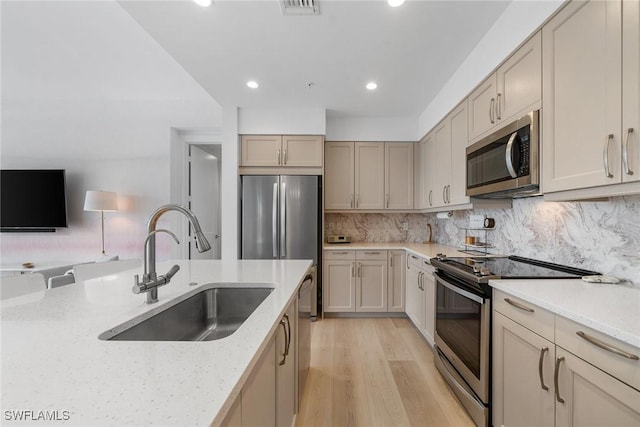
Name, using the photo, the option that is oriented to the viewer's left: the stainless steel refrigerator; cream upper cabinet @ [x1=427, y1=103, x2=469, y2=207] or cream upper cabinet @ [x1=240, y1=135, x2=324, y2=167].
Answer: cream upper cabinet @ [x1=427, y1=103, x2=469, y2=207]

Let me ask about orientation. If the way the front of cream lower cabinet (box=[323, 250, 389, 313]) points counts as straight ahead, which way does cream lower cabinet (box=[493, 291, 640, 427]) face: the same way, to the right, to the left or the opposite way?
to the right

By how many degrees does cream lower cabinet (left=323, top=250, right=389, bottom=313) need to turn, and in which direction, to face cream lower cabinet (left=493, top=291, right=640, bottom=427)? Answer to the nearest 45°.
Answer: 0° — it already faces it

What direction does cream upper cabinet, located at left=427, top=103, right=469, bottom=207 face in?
to the viewer's left

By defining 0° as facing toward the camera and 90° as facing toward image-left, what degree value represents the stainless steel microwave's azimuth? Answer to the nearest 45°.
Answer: approximately 45°

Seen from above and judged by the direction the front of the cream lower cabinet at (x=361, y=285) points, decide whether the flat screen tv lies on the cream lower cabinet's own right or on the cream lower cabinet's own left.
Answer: on the cream lower cabinet's own right
